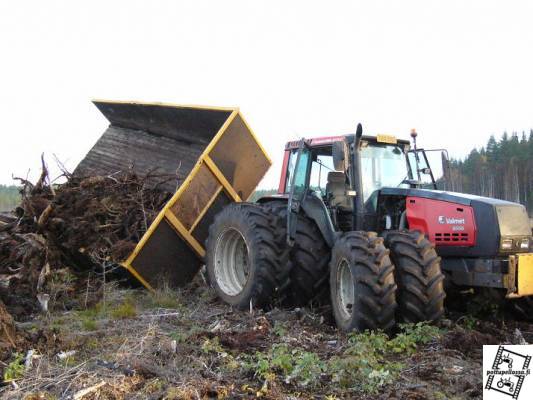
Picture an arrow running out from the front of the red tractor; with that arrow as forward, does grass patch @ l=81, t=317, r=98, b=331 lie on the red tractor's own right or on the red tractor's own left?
on the red tractor's own right

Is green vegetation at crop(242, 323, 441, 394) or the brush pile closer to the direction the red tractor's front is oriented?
the green vegetation

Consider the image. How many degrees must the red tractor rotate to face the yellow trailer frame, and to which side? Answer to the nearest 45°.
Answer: approximately 135° to its right

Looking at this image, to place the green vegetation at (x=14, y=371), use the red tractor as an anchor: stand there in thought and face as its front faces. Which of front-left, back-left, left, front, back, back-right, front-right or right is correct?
right

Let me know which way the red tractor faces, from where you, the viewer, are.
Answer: facing the viewer and to the right of the viewer

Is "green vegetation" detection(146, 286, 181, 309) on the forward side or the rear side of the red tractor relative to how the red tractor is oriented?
on the rear side

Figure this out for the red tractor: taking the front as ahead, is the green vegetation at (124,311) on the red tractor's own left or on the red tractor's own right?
on the red tractor's own right
